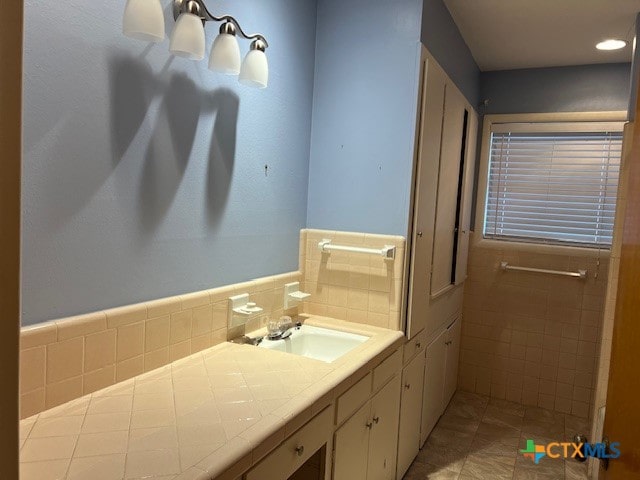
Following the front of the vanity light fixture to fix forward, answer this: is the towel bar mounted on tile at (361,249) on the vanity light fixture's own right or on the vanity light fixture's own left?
on the vanity light fixture's own left

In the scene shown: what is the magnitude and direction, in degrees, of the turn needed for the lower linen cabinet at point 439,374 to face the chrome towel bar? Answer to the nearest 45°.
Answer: approximately 45° to its left

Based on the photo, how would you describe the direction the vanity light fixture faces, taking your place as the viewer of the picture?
facing the viewer and to the right of the viewer

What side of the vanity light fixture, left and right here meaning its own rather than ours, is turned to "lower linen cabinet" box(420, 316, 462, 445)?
left

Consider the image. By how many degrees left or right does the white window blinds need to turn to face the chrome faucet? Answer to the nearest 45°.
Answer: approximately 45° to its right

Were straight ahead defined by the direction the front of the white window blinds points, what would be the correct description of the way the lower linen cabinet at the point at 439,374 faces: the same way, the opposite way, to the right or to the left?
to the left

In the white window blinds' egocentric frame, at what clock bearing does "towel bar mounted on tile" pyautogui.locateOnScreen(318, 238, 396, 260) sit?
The towel bar mounted on tile is roughly at 1 o'clock from the white window blinds.

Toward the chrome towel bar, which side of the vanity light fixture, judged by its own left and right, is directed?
left

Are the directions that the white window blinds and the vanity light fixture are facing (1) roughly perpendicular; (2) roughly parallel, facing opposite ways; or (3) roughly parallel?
roughly perpendicular

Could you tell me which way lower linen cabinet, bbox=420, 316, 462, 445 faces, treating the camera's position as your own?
facing to the right of the viewer

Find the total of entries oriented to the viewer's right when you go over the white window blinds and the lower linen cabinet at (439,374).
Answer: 1

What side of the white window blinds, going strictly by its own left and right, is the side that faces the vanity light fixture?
front

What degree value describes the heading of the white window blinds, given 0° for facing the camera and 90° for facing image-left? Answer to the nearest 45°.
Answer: approximately 0°
